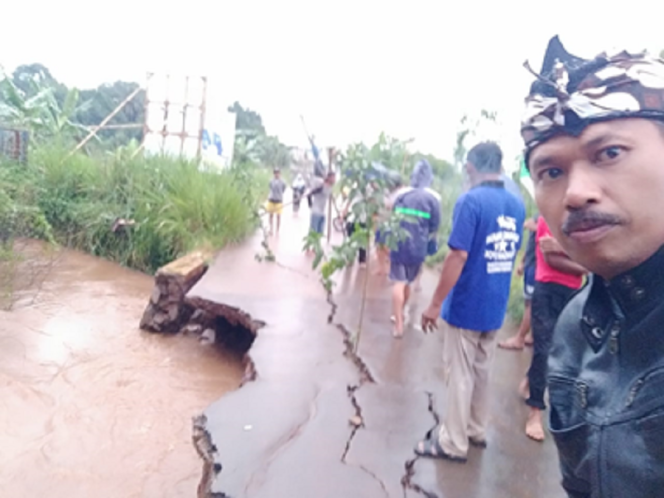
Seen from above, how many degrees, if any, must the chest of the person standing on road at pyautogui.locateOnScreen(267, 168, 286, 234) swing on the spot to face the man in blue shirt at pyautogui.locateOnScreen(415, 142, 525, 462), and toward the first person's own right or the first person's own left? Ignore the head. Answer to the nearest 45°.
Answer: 0° — they already face them

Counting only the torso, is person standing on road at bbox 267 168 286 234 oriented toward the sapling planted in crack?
yes

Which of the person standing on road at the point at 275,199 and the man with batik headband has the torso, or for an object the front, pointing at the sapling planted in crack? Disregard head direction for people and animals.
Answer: the person standing on road

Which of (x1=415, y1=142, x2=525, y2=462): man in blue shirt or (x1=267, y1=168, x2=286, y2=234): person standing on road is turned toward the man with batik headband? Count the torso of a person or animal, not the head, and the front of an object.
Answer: the person standing on road

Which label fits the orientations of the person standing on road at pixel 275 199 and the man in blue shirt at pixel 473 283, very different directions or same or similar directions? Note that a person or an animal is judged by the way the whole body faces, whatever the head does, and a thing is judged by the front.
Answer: very different directions

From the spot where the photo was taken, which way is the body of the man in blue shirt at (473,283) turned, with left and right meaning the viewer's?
facing away from the viewer and to the left of the viewer

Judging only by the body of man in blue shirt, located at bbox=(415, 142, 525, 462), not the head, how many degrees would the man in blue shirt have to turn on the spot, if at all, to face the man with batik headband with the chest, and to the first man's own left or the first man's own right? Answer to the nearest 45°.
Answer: approximately 135° to the first man's own left

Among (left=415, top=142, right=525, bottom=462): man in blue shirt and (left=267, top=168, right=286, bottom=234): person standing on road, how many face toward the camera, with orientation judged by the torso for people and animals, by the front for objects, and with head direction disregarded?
1

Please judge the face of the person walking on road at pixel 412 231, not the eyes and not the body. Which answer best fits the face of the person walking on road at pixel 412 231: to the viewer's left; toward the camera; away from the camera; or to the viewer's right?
away from the camera
